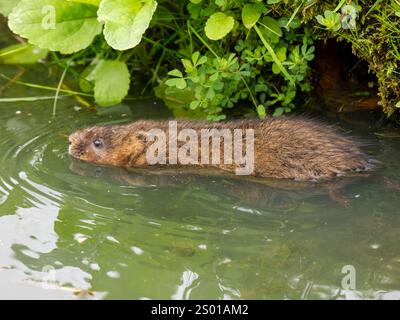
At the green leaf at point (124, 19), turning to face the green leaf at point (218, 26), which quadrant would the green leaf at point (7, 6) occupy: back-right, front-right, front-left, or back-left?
back-left

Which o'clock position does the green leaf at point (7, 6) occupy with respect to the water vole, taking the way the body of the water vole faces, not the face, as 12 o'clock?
The green leaf is roughly at 1 o'clock from the water vole.

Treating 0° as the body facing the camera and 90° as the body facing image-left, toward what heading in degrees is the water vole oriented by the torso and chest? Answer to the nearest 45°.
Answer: approximately 90°
